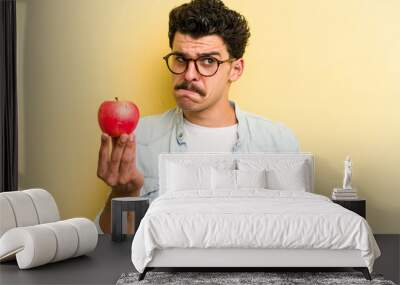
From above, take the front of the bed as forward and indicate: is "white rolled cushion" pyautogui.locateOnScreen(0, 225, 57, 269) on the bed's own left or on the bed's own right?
on the bed's own right

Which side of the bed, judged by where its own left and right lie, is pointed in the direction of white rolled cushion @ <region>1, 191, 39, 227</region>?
right

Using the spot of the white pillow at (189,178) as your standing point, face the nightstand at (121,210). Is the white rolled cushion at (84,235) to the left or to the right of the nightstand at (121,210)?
left

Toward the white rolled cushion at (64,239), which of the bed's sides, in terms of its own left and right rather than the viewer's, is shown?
right

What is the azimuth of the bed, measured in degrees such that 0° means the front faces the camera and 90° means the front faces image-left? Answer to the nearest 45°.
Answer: approximately 0°

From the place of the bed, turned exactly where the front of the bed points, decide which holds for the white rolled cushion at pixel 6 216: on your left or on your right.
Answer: on your right

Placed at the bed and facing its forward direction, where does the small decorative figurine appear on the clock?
The small decorative figurine is roughly at 7 o'clock from the bed.

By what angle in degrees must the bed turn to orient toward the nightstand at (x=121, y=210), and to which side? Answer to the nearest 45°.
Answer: approximately 135° to its right
